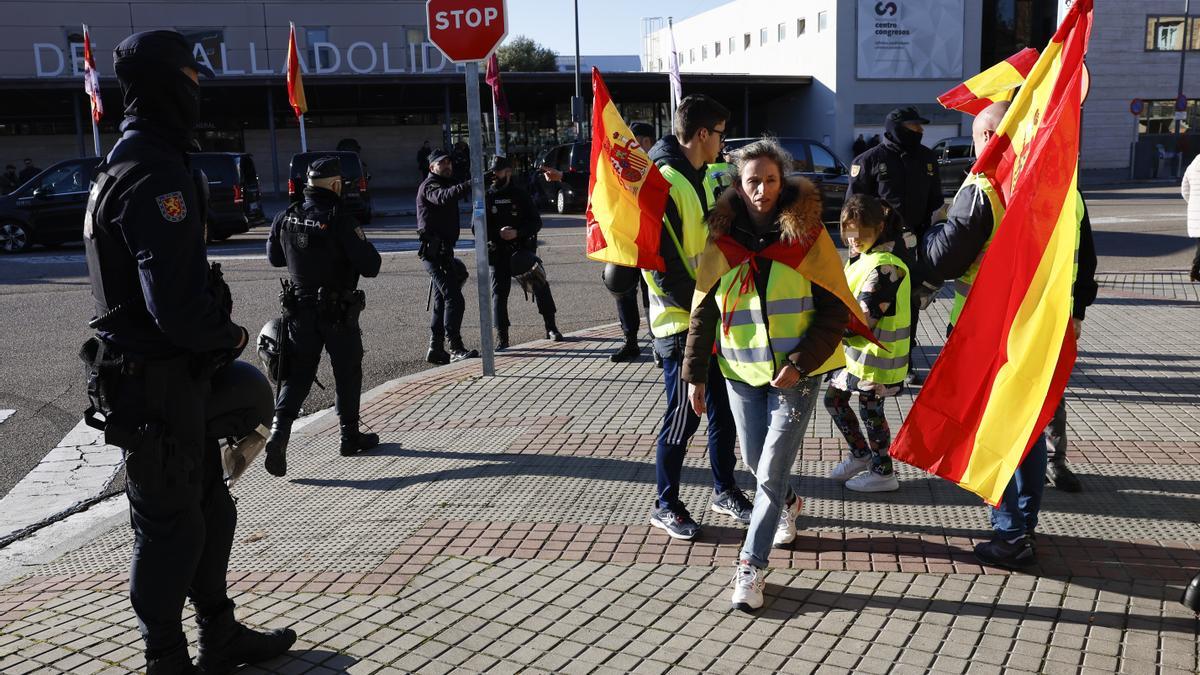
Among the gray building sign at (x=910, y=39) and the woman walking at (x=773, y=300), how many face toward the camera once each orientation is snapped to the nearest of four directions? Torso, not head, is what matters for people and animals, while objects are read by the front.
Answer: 2

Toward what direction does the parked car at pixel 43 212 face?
to the viewer's left

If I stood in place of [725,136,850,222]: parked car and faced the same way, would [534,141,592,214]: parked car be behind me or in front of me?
behind

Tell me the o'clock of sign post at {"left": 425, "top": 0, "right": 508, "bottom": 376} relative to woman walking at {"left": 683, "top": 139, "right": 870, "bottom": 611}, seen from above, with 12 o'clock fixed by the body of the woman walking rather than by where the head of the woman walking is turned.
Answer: The sign post is roughly at 5 o'clock from the woman walking.

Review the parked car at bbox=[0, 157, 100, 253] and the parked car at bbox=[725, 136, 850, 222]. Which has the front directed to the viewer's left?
the parked car at bbox=[0, 157, 100, 253]

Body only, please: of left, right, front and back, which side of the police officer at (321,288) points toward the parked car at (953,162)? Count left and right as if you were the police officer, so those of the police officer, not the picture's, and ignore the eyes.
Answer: front

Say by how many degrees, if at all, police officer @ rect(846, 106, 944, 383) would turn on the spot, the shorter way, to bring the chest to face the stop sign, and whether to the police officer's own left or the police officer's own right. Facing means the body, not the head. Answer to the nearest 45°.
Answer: approximately 135° to the police officer's own right

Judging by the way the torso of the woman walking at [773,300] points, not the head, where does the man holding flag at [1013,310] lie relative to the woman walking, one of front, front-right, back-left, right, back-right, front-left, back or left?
left

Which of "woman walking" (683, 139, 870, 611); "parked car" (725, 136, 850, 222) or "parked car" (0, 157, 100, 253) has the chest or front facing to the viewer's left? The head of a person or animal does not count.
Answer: "parked car" (0, 157, 100, 253)

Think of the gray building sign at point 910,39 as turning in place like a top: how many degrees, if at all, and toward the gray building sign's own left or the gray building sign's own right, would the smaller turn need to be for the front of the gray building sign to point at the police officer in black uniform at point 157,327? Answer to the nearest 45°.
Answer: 0° — it already faces them

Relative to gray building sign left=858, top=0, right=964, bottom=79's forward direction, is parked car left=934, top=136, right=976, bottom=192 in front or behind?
in front

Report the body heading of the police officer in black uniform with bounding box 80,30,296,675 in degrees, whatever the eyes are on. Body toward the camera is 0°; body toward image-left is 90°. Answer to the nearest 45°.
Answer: approximately 270°
